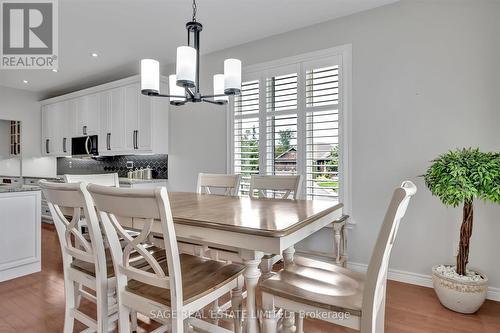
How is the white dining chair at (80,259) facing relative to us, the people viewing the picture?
facing away from the viewer and to the right of the viewer

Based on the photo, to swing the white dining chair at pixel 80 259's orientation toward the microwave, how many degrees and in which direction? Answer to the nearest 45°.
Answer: approximately 45° to its left

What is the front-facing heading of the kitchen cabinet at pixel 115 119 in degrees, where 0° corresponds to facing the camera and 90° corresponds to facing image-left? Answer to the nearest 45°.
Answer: approximately 45°

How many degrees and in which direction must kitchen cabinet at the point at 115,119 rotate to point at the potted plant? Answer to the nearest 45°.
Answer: approximately 90° to its left

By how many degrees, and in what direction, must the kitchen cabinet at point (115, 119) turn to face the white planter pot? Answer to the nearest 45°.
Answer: approximately 90° to its left

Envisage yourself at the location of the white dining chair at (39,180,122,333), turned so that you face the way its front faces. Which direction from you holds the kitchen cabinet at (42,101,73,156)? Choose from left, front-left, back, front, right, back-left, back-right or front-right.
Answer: front-left

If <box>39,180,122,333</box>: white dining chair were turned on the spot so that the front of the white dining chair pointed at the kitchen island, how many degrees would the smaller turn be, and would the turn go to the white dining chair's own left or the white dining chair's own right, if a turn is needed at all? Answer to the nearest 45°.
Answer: approximately 45° to the white dining chair's own left

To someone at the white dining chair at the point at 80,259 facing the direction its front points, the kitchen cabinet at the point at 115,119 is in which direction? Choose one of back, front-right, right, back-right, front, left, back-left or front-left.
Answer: front-left

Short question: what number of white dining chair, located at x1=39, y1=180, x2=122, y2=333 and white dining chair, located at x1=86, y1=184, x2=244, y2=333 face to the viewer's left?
0

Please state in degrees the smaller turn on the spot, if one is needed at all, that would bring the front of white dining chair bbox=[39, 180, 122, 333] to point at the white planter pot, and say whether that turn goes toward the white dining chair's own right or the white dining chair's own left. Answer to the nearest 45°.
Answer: approximately 45° to the white dining chair's own right

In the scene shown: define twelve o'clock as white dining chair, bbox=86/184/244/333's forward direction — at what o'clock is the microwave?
The microwave is roughly at 10 o'clock from the white dining chair.

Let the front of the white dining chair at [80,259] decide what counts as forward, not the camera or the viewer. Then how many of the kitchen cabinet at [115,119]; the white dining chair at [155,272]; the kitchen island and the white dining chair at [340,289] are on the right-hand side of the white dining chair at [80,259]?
2

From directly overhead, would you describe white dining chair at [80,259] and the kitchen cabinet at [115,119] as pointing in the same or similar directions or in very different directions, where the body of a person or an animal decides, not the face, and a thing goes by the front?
very different directions

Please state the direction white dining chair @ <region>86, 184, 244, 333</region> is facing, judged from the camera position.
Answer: facing away from the viewer and to the right of the viewer

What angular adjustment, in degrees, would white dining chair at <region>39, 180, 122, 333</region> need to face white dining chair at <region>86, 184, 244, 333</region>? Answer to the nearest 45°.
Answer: approximately 90° to its right

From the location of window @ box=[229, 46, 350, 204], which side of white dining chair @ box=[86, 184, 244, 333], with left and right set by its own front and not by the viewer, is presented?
front
